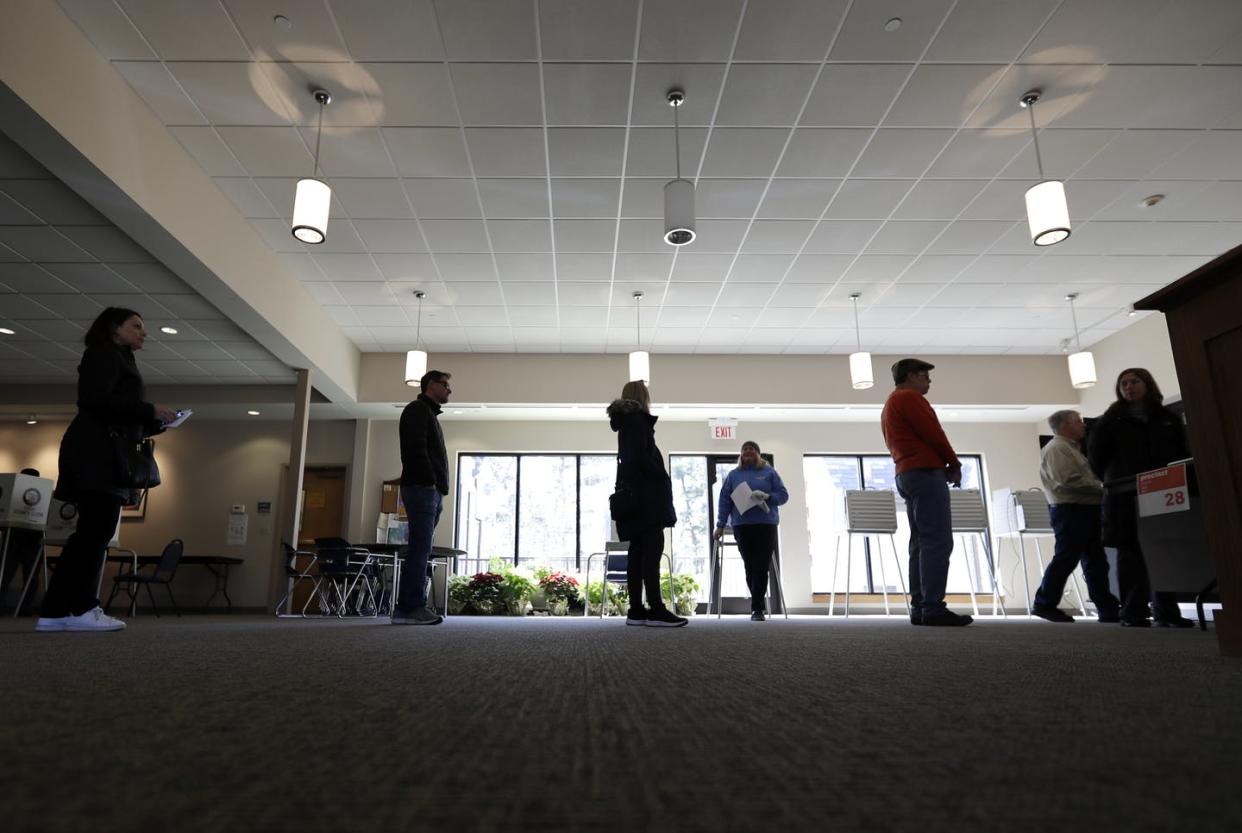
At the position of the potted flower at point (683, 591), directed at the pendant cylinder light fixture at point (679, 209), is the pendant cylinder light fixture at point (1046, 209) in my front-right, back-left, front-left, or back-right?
front-left

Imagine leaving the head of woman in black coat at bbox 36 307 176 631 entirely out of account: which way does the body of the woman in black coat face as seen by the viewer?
to the viewer's right

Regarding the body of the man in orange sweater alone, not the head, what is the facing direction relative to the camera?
to the viewer's right

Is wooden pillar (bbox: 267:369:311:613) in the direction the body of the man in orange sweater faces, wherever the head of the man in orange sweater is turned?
no

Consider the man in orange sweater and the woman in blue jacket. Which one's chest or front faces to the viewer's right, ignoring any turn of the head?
the man in orange sweater

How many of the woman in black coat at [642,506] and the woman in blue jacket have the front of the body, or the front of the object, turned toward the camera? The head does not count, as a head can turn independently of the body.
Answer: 1

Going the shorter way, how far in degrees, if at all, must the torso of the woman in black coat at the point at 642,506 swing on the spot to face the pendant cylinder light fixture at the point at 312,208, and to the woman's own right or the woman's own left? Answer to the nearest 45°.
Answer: approximately 180°

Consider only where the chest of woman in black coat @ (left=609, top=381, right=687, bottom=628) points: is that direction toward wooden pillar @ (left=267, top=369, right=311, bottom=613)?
no

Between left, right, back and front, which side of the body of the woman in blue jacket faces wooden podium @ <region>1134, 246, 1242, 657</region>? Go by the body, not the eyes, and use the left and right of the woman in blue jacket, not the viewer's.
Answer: front

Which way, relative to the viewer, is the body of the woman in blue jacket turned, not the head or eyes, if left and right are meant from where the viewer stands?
facing the viewer

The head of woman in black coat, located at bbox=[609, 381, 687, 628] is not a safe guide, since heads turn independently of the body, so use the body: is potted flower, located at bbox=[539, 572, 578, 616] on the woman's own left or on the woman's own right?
on the woman's own left

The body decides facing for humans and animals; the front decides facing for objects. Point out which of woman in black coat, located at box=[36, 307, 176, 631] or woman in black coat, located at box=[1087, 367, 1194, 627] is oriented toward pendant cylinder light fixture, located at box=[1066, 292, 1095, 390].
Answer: woman in black coat, located at box=[36, 307, 176, 631]
